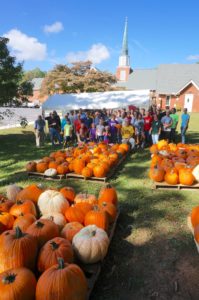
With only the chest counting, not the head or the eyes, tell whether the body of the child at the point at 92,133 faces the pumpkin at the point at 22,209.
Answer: yes

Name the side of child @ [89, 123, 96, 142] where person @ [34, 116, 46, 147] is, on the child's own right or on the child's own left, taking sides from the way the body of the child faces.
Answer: on the child's own right

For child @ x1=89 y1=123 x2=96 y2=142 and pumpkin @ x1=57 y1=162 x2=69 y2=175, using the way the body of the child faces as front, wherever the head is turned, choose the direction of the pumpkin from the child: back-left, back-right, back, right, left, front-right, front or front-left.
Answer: front

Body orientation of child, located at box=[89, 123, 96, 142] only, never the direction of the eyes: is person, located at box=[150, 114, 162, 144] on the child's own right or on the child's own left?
on the child's own left

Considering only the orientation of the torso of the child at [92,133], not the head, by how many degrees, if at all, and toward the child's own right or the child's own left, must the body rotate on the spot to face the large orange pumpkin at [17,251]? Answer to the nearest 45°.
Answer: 0° — they already face it

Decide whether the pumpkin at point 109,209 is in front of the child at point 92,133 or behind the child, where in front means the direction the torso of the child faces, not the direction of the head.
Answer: in front

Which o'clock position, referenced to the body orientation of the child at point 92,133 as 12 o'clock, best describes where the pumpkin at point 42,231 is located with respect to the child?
The pumpkin is roughly at 12 o'clock from the child.

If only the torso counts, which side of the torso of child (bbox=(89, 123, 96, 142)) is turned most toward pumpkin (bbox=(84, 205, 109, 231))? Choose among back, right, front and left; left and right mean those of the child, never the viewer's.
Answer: front

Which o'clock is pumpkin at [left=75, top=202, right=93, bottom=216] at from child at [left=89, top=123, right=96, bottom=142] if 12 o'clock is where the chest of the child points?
The pumpkin is roughly at 12 o'clock from the child.

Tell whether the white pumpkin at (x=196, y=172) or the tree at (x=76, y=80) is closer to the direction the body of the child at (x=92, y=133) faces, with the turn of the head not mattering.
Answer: the white pumpkin

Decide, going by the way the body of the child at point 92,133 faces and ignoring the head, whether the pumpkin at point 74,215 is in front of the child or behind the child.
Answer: in front

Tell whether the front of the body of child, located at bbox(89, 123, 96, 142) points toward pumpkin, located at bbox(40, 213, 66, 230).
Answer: yes

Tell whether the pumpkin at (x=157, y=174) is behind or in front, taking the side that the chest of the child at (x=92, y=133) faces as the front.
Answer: in front

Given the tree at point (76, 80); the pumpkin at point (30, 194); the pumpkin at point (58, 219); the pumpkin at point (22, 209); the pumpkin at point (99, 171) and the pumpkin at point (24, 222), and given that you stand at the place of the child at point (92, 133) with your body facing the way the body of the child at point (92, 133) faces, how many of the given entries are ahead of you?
5

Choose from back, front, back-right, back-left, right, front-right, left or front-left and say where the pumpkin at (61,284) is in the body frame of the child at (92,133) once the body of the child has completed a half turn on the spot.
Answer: back

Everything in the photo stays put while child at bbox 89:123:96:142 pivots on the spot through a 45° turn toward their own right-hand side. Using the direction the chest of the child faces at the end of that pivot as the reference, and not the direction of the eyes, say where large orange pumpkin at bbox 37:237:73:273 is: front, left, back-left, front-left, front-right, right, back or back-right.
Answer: front-left

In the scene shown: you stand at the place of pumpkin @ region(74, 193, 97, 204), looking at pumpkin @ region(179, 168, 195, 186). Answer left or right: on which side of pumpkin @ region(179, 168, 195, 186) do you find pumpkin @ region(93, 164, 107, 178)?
left

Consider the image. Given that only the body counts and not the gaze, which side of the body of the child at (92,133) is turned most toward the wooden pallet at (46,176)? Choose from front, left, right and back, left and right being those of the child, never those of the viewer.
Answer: front

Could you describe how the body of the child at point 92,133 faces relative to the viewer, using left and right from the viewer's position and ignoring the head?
facing the viewer

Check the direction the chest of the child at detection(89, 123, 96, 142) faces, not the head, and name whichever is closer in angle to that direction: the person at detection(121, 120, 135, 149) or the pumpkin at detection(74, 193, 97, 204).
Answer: the pumpkin
